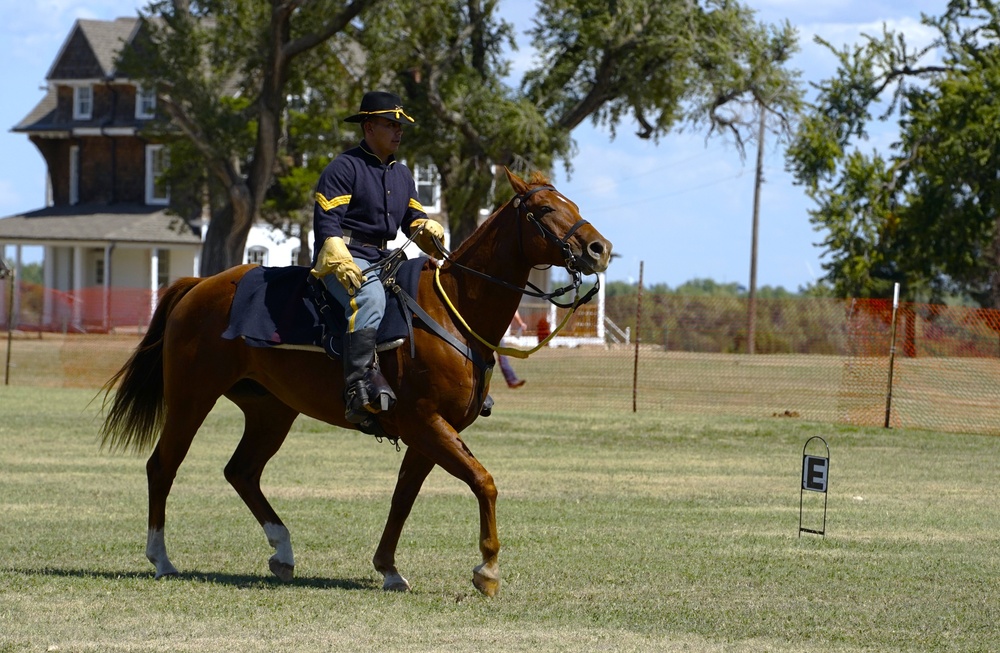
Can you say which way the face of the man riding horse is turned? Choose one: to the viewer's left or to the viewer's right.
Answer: to the viewer's right

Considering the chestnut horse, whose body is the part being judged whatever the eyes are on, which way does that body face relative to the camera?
to the viewer's right

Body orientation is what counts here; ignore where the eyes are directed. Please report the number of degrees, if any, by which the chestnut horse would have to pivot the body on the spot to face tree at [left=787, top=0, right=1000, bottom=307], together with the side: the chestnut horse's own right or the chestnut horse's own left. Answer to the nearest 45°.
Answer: approximately 45° to the chestnut horse's own left

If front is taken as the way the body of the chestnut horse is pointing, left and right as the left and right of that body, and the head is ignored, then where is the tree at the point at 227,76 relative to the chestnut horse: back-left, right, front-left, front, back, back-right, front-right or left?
left

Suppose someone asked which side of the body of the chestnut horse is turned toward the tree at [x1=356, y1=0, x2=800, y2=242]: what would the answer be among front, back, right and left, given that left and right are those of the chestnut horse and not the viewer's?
left

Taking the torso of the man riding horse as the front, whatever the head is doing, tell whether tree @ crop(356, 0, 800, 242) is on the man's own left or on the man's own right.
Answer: on the man's own left

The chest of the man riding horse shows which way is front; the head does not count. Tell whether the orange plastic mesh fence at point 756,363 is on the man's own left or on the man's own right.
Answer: on the man's own left

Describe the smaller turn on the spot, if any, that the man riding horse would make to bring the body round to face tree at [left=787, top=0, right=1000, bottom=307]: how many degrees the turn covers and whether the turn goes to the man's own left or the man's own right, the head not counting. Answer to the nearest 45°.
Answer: approximately 90° to the man's own left

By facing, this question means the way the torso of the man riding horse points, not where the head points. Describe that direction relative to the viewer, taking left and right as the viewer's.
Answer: facing the viewer and to the right of the viewer

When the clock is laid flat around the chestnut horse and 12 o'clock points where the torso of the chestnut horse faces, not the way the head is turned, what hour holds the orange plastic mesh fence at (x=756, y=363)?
The orange plastic mesh fence is roughly at 10 o'clock from the chestnut horse.
